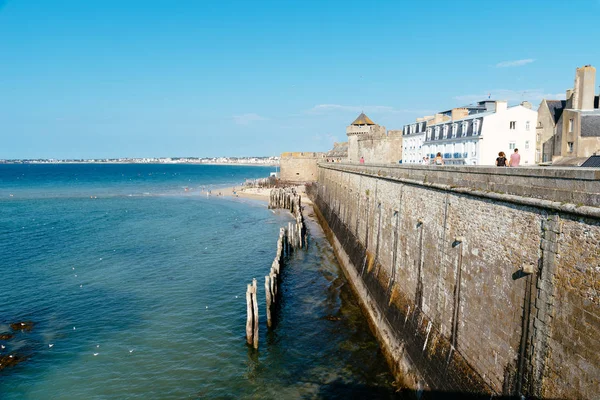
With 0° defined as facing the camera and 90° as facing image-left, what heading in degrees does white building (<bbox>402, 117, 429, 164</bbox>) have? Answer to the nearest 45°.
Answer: approximately 45°

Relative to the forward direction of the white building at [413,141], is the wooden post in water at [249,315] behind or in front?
in front

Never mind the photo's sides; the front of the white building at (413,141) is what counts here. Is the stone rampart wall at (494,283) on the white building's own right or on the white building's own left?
on the white building's own left
